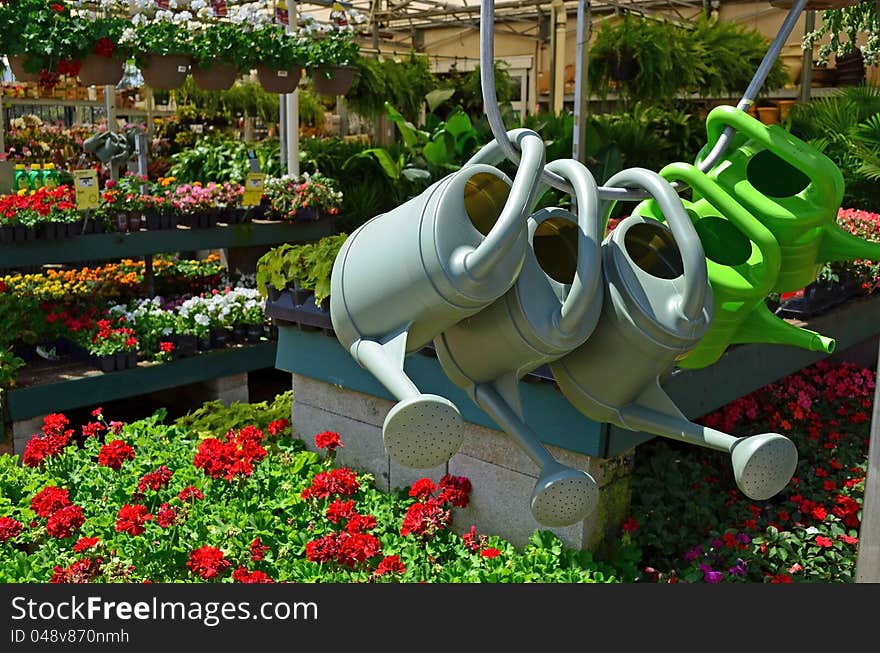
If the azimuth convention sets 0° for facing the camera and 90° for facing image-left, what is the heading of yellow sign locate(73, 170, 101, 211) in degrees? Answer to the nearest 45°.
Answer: approximately 0°

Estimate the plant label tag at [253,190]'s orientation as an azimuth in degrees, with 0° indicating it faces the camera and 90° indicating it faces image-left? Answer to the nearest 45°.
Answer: approximately 0°

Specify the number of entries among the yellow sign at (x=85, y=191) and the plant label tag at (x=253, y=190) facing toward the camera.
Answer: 2
